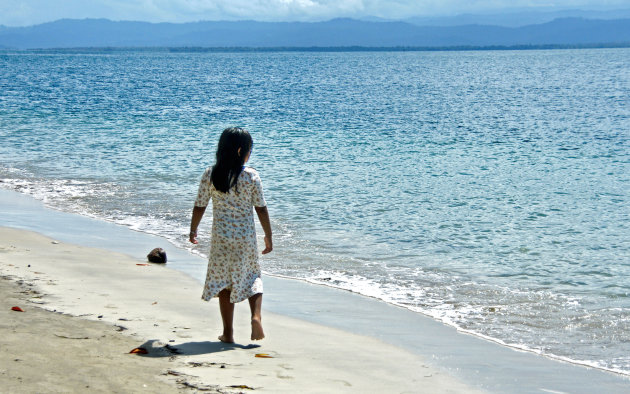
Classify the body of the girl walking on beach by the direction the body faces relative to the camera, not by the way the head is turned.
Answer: away from the camera
